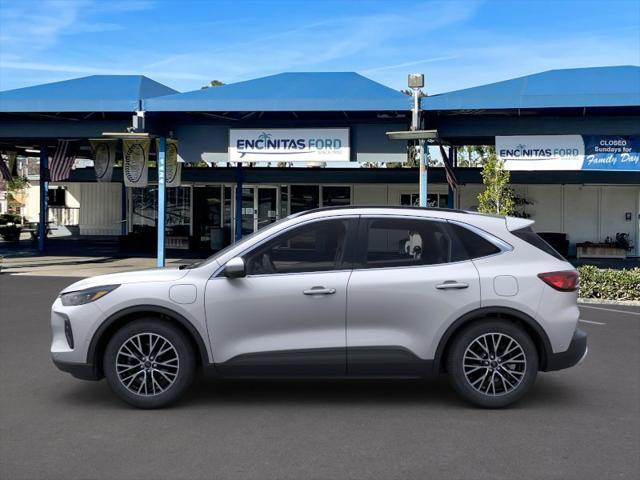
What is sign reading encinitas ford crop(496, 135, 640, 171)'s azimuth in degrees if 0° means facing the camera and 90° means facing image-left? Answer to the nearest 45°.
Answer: approximately 0°

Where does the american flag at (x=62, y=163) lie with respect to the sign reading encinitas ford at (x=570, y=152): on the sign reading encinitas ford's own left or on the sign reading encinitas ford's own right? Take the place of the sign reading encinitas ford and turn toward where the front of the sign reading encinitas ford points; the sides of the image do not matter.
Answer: on the sign reading encinitas ford's own right

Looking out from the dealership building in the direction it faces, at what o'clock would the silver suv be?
The silver suv is roughly at 12 o'clock from the dealership building.

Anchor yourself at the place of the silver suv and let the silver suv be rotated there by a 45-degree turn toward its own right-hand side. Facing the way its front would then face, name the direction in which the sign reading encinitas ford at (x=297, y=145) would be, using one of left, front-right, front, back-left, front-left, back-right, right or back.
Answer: front-right

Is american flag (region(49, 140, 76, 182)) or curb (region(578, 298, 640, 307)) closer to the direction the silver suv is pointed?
the american flag

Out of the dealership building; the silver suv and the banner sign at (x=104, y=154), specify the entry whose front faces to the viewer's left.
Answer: the silver suv

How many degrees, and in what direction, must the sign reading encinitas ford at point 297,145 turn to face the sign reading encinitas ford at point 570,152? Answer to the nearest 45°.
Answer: approximately 90° to its left

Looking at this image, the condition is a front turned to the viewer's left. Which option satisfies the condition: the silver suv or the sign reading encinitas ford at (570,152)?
the silver suv

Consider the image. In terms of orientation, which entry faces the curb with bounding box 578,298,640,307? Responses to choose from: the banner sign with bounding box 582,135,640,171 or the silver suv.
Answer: the banner sign

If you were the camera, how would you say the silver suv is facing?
facing to the left of the viewer

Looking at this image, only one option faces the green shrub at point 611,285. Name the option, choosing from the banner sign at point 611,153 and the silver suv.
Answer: the banner sign

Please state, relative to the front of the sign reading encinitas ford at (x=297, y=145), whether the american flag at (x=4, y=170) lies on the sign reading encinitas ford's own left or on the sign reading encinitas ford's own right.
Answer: on the sign reading encinitas ford's own right

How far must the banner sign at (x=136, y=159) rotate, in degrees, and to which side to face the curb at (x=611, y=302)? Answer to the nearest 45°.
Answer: approximately 45° to its left
